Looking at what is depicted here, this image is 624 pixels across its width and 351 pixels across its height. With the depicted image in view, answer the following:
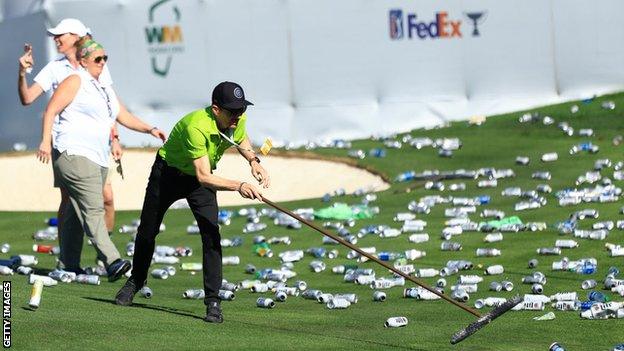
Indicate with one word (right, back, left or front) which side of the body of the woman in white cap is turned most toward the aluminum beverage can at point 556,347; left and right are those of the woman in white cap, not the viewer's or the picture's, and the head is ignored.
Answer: left

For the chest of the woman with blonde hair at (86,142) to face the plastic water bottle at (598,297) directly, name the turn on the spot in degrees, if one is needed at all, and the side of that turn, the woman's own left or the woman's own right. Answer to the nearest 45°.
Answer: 0° — they already face it

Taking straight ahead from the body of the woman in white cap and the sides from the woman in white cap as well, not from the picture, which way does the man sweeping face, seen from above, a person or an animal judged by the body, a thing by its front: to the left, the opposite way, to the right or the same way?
to the left

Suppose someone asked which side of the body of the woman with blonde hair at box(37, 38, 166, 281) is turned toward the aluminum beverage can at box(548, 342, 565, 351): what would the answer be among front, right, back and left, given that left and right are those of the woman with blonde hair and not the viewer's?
front

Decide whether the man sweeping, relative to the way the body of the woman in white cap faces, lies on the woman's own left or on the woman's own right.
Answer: on the woman's own left

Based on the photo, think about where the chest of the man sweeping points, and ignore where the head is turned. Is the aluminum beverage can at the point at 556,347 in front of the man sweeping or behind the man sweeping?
in front

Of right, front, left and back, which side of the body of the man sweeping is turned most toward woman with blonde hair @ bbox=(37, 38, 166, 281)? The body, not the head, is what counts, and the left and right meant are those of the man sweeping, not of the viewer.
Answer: back

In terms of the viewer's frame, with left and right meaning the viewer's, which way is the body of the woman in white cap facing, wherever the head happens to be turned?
facing the viewer and to the left of the viewer

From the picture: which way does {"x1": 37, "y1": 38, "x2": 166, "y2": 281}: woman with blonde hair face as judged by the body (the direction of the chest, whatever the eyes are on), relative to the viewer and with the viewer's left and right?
facing the viewer and to the right of the viewer

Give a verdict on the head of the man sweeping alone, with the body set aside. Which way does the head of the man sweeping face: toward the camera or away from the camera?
toward the camera

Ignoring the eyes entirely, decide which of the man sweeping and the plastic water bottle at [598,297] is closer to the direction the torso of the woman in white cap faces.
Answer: the man sweeping

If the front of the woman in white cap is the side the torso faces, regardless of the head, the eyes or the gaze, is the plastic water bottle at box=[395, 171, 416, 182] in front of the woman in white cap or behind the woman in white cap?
behind

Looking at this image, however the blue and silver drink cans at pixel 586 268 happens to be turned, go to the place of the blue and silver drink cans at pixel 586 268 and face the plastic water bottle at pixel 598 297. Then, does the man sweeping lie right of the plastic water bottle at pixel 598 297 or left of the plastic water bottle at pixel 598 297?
right
